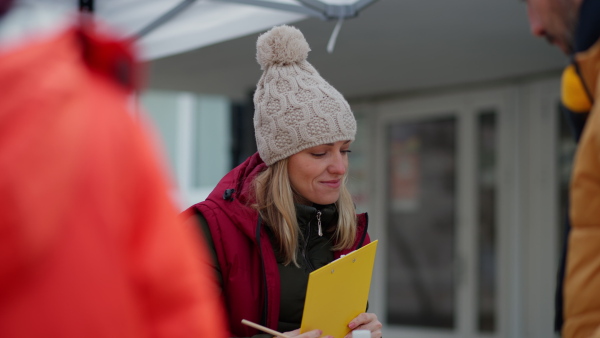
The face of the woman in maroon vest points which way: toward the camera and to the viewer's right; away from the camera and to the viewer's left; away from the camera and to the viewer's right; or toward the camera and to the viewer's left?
toward the camera and to the viewer's right

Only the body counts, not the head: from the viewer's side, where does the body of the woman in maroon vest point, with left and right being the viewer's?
facing the viewer and to the right of the viewer
